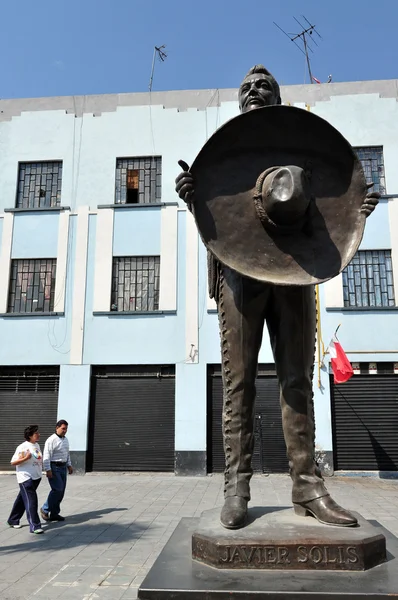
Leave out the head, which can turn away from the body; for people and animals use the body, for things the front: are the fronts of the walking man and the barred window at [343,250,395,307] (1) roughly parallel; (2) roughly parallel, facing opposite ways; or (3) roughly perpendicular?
roughly perpendicular

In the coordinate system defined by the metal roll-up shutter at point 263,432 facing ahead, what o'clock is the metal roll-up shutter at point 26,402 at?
the metal roll-up shutter at point 26,402 is roughly at 3 o'clock from the metal roll-up shutter at point 263,432.

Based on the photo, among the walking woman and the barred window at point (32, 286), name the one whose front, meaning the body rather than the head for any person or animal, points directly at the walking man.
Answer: the barred window

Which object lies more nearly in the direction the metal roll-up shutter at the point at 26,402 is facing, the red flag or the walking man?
the walking man

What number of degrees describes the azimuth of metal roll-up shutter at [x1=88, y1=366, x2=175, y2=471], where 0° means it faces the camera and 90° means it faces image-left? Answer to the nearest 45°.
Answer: approximately 0°

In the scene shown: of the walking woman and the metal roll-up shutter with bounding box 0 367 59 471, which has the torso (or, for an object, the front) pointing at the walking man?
the metal roll-up shutter

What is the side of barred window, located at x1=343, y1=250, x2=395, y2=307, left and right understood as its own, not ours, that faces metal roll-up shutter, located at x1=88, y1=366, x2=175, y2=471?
right
